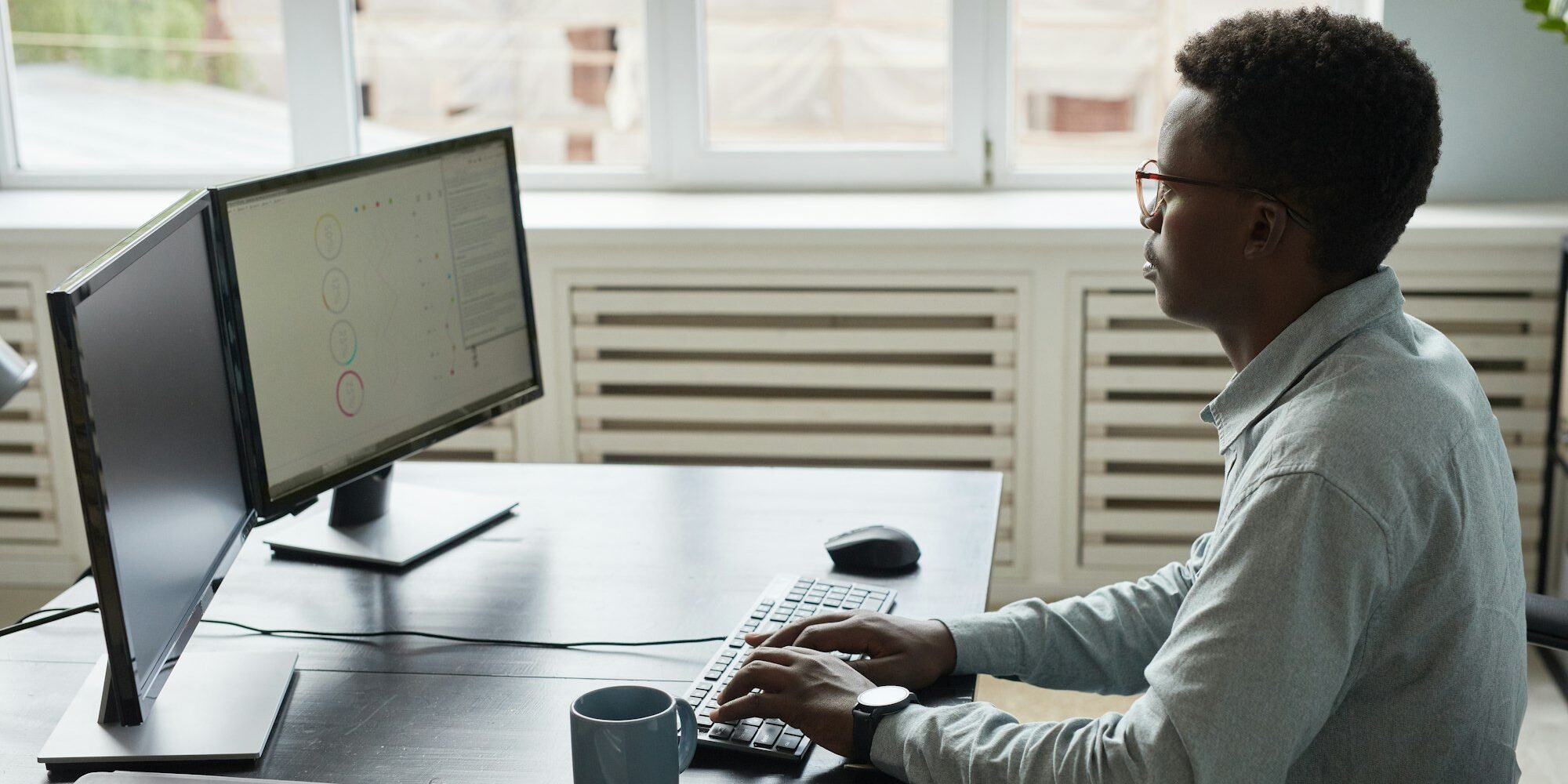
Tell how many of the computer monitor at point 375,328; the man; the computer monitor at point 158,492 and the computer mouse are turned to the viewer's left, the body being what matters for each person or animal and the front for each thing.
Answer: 2

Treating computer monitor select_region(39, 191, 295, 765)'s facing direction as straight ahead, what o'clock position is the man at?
The man is roughly at 1 o'clock from the computer monitor.

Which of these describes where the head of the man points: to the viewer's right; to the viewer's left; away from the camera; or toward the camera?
to the viewer's left

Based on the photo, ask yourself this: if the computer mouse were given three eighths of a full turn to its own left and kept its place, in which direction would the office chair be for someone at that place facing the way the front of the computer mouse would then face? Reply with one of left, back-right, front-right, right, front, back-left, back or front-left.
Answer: front-left

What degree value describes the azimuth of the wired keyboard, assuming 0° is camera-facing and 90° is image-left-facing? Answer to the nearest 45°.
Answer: approximately 270°

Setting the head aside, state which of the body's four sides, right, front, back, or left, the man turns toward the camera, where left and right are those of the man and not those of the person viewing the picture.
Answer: left

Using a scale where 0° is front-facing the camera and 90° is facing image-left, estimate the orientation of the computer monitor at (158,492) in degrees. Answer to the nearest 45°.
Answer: approximately 270°

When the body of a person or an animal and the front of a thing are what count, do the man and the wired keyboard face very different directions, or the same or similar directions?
very different directions

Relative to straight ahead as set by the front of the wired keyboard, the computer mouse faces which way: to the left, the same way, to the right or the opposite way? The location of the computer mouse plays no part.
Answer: the opposite way

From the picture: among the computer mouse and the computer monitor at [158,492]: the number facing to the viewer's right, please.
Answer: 1

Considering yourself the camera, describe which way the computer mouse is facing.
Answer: facing to the left of the viewer

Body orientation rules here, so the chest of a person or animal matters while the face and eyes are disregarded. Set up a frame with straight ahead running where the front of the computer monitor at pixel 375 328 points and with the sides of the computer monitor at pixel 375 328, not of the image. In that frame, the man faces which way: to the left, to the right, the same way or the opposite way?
the opposite way

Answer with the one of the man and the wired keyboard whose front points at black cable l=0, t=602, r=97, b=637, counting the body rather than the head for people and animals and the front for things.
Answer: the man

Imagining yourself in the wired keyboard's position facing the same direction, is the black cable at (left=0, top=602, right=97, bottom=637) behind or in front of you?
behind
